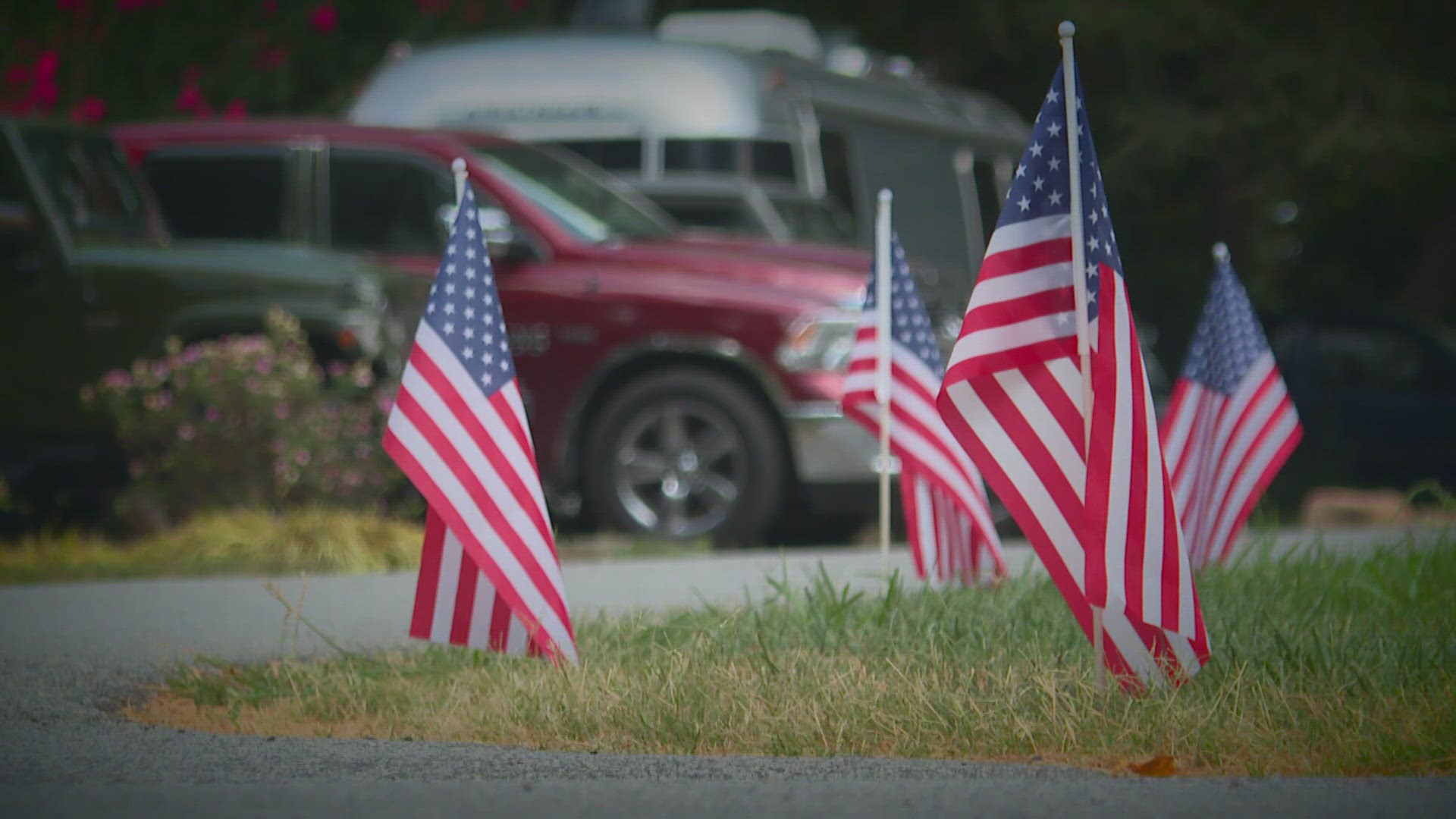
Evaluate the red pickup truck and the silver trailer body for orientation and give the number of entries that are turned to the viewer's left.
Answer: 0

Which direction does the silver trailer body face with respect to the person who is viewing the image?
facing the viewer and to the left of the viewer

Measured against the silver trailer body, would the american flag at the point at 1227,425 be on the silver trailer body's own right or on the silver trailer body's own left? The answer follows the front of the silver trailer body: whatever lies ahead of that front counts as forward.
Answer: on the silver trailer body's own right

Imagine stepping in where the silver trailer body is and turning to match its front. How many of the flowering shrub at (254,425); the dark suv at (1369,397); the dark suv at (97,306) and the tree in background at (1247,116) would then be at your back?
2

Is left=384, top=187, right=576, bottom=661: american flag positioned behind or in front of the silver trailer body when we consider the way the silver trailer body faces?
in front

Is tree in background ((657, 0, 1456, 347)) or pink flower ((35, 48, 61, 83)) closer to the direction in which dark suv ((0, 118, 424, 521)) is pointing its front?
the tree in background

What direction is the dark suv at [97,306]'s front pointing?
to the viewer's right

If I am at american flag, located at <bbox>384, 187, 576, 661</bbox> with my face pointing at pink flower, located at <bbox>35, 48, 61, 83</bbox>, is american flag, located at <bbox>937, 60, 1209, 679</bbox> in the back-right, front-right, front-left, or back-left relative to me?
back-right

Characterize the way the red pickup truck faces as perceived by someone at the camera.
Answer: facing to the right of the viewer

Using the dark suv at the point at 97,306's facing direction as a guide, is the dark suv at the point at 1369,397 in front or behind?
in front

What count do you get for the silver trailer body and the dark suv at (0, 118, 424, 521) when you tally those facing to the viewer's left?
0

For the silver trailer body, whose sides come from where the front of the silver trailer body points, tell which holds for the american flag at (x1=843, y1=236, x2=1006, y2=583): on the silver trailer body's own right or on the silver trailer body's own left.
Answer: on the silver trailer body's own right

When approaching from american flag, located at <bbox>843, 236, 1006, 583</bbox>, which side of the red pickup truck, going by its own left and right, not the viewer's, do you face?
right

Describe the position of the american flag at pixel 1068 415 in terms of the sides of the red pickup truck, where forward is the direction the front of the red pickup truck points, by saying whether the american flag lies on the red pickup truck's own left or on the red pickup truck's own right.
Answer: on the red pickup truck's own right

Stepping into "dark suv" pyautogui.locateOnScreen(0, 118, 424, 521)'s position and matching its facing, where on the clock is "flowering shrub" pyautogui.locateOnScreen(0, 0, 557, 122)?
The flowering shrub is roughly at 9 o'clock from the dark suv.
